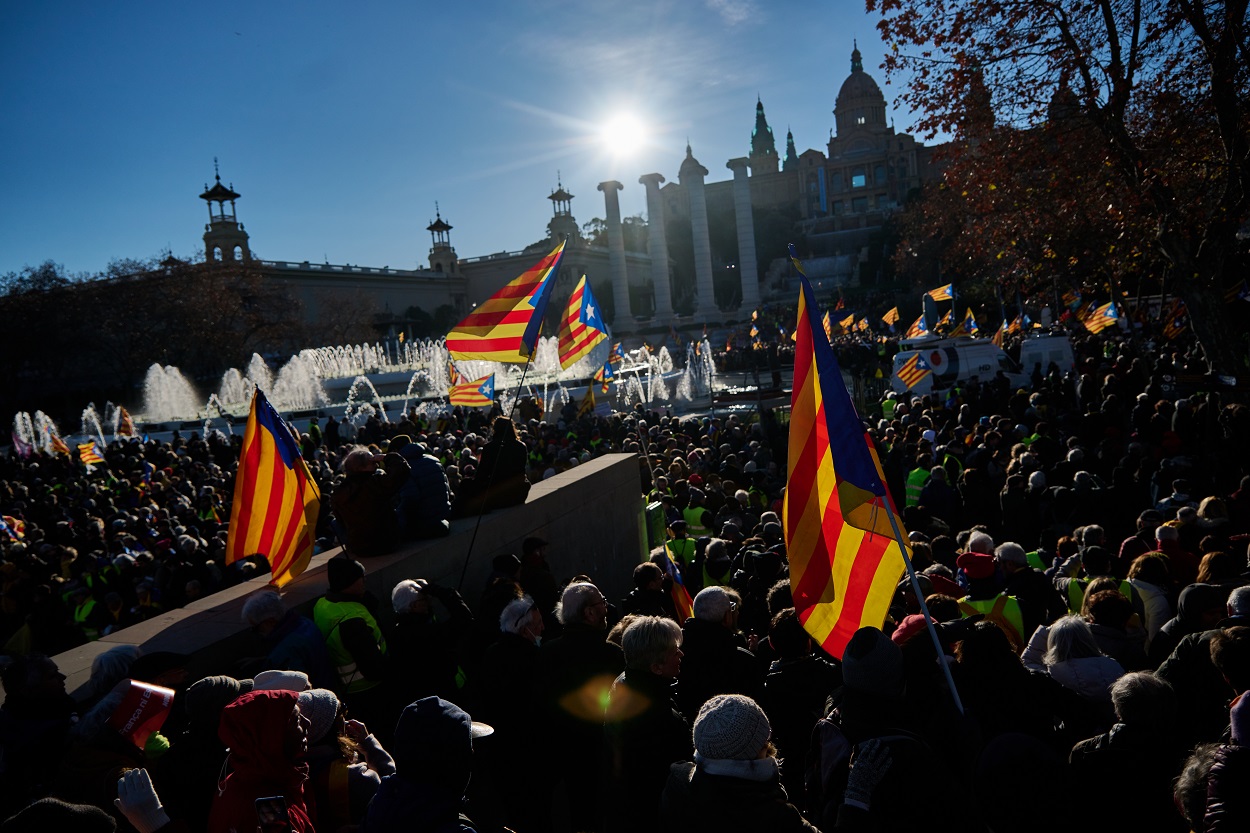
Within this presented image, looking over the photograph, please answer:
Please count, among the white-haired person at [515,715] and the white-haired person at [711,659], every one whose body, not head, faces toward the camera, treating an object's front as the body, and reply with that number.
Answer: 0

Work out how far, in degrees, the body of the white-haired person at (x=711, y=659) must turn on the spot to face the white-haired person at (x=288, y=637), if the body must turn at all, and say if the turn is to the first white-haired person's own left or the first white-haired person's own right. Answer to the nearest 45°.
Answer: approximately 135° to the first white-haired person's own left

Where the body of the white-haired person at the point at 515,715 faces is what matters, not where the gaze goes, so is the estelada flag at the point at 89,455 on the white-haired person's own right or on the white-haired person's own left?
on the white-haired person's own left

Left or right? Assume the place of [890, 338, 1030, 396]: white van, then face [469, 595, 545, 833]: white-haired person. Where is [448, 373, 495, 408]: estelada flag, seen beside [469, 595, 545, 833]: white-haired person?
right

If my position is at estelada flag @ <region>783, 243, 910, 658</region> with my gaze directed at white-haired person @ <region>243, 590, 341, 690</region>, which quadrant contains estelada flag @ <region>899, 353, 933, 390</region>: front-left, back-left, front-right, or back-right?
back-right

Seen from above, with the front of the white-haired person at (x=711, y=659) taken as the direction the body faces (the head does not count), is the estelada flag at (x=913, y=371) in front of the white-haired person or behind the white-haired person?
in front

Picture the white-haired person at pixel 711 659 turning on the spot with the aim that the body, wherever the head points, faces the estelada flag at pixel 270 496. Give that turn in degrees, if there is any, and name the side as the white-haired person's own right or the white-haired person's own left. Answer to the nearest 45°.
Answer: approximately 90° to the white-haired person's own left

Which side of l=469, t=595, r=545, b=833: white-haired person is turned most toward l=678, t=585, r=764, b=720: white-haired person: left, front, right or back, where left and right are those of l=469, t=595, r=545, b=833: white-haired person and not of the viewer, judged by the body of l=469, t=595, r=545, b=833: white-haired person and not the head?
front

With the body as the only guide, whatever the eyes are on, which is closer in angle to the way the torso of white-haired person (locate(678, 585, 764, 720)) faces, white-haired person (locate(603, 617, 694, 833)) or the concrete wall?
the concrete wall

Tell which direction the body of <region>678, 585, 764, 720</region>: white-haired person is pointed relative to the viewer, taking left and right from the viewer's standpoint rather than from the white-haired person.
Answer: facing away from the viewer and to the right of the viewer

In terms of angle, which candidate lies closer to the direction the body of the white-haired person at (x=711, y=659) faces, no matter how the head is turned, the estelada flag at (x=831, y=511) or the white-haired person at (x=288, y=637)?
the estelada flag
